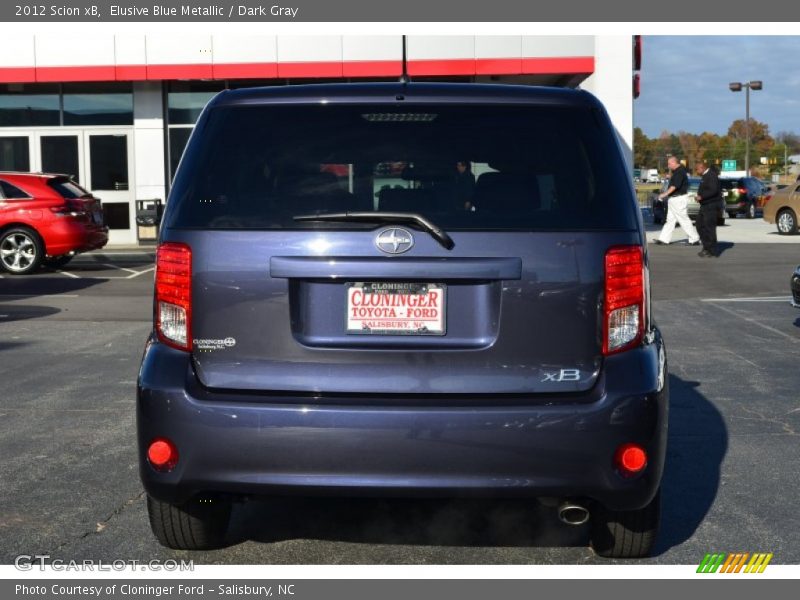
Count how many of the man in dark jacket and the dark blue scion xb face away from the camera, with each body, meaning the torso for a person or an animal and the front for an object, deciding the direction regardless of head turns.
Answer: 1

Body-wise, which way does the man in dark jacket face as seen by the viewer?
to the viewer's left

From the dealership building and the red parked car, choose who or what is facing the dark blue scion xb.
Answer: the dealership building

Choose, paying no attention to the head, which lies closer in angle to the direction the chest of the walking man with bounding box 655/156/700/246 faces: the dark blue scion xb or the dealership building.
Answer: the dealership building

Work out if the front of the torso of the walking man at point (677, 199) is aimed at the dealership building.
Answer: yes

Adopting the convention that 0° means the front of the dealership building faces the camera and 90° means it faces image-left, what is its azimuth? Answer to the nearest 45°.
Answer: approximately 0°

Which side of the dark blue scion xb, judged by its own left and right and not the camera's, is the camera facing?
back

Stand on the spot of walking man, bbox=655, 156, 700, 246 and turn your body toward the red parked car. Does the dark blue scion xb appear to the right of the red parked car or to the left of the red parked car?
left

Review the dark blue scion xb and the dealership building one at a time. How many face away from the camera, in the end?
1

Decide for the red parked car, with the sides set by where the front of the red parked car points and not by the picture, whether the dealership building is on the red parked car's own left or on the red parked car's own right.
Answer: on the red parked car's own right

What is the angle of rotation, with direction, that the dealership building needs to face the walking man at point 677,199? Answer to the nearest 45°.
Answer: approximately 90° to its left

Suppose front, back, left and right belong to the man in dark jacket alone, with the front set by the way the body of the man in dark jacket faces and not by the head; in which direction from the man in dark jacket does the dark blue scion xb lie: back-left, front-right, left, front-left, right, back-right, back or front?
left

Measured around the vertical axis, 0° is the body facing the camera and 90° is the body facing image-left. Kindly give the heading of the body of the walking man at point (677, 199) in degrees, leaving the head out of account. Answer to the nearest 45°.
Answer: approximately 90°

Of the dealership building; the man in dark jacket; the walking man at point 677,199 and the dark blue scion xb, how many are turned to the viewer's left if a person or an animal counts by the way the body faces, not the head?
2
